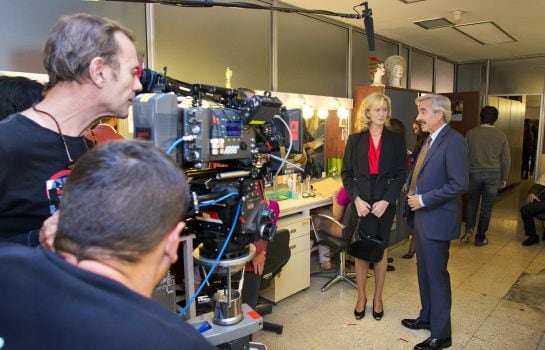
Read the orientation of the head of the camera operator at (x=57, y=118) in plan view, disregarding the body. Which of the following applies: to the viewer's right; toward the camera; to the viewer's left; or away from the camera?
to the viewer's right

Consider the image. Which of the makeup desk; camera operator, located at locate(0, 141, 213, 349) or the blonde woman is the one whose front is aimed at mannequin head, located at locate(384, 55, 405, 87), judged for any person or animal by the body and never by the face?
the camera operator

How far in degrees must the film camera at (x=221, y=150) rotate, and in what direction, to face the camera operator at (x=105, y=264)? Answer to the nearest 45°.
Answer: approximately 135° to its right

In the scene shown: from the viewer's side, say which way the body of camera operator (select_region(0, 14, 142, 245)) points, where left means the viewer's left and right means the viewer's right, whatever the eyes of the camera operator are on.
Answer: facing to the right of the viewer

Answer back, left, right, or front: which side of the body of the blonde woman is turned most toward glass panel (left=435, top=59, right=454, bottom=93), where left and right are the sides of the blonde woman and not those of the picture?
back

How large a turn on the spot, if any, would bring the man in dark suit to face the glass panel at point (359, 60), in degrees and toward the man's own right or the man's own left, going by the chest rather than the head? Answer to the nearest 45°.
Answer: approximately 90° to the man's own right

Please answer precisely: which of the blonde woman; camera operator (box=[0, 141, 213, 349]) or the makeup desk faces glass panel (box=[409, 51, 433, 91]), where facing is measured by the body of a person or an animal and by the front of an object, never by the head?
the camera operator

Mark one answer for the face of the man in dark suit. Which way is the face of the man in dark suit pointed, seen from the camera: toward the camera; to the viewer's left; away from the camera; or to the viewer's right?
to the viewer's left

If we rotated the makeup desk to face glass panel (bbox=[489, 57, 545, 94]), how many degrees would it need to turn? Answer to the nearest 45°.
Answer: approximately 90° to its left

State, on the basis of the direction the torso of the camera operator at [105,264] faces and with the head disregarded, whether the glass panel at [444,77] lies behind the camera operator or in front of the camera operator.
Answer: in front

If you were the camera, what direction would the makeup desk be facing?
facing the viewer and to the right of the viewer

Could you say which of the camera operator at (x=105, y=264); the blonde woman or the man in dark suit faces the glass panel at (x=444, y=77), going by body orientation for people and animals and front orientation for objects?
the camera operator

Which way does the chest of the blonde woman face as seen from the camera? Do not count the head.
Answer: toward the camera
